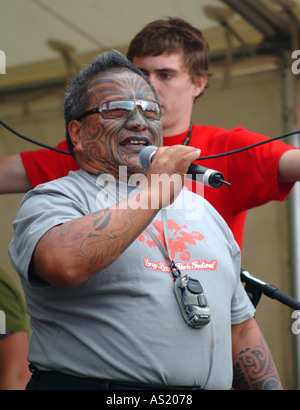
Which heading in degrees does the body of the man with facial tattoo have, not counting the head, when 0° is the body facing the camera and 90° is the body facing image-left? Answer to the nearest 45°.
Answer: approximately 315°

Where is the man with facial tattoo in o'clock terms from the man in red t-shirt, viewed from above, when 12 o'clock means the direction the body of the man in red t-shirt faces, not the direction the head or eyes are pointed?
The man with facial tattoo is roughly at 11 o'clock from the man in red t-shirt.

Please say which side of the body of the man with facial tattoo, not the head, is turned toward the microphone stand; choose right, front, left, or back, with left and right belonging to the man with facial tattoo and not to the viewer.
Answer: left

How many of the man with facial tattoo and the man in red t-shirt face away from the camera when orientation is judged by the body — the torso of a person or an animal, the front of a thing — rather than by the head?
0
